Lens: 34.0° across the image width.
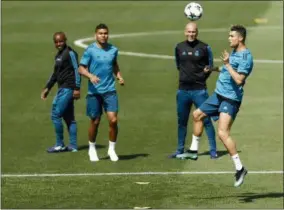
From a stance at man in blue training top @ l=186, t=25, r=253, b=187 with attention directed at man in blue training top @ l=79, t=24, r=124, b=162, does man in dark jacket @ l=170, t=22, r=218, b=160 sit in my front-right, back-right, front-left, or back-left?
front-right

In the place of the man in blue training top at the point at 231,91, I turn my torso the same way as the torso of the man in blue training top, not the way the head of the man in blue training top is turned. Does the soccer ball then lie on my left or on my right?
on my right

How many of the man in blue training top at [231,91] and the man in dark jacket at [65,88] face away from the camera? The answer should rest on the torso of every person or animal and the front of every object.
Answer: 0

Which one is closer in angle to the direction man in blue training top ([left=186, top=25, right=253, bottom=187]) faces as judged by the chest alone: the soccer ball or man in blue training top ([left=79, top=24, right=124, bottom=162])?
the man in blue training top

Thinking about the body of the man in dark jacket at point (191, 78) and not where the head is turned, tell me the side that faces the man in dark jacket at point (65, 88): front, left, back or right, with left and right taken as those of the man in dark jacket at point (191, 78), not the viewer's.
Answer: right

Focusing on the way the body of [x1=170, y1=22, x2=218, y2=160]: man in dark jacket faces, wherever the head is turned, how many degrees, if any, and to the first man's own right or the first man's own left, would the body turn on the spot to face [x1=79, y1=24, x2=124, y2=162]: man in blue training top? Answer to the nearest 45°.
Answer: approximately 90° to the first man's own right

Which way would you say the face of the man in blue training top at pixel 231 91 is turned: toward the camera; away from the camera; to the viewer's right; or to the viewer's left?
to the viewer's left

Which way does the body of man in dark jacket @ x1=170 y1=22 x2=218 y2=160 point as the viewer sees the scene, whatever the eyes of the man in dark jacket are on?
toward the camera

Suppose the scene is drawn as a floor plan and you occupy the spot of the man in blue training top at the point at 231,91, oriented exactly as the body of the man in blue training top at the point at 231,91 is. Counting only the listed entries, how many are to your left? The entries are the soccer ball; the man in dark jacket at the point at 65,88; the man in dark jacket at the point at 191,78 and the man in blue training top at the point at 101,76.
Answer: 0

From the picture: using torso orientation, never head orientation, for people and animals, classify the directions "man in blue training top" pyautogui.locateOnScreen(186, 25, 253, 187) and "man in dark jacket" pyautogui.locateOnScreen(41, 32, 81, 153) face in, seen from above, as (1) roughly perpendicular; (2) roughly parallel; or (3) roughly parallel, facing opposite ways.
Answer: roughly parallel

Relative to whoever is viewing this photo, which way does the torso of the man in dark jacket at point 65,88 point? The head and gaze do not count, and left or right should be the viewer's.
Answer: facing the viewer and to the left of the viewer

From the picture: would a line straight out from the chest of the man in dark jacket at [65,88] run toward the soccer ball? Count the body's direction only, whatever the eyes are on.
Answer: no

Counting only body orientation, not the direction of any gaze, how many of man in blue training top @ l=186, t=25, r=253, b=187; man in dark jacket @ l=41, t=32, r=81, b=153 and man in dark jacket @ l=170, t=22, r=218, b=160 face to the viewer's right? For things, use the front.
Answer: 0
